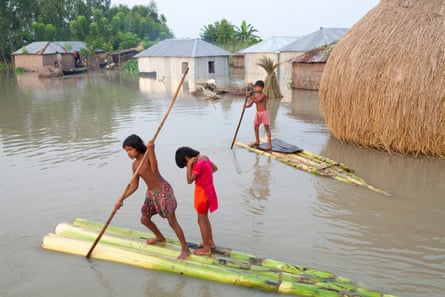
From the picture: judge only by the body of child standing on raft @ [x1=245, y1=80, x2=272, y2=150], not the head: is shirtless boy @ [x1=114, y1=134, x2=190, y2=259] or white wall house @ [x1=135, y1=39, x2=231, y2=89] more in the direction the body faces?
the shirtless boy

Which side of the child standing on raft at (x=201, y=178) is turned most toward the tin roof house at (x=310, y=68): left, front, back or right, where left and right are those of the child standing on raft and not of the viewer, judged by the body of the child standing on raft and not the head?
right

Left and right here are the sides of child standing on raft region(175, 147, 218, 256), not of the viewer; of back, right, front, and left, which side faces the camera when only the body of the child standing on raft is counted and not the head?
left

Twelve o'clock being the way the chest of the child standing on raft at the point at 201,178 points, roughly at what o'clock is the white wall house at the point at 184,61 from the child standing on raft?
The white wall house is roughly at 3 o'clock from the child standing on raft.

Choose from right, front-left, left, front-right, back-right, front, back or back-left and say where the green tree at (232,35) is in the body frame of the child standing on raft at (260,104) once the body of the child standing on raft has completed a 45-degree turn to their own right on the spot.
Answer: right

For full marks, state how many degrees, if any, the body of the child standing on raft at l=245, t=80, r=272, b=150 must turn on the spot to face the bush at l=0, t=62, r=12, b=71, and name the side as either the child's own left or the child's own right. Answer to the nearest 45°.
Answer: approximately 90° to the child's own right

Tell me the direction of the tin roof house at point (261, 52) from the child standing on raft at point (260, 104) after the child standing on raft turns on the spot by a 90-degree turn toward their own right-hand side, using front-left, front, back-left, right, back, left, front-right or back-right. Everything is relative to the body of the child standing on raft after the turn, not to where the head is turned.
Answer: front-right
